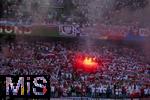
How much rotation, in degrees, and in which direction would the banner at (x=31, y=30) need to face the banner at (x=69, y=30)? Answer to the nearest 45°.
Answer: approximately 90° to its left

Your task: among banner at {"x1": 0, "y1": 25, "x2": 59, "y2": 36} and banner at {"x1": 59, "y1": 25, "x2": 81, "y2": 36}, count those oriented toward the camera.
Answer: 2

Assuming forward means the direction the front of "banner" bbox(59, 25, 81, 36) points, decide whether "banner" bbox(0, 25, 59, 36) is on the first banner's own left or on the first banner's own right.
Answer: on the first banner's own right

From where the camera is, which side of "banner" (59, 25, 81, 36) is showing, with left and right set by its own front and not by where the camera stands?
front

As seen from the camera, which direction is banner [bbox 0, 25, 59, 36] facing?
toward the camera

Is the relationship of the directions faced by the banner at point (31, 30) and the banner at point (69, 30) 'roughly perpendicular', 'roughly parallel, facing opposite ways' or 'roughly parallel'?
roughly parallel
